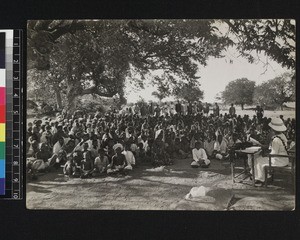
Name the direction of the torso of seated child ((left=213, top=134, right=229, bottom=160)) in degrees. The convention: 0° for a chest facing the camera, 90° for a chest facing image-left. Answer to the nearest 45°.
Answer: approximately 0°

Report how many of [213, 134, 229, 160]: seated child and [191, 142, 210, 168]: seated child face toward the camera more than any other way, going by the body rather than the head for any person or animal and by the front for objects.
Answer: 2

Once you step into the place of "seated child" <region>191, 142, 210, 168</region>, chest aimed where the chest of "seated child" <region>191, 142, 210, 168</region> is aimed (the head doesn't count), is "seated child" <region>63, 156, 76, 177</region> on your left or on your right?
on your right

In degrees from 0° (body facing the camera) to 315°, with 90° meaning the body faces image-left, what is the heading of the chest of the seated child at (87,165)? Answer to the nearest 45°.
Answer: approximately 315°
